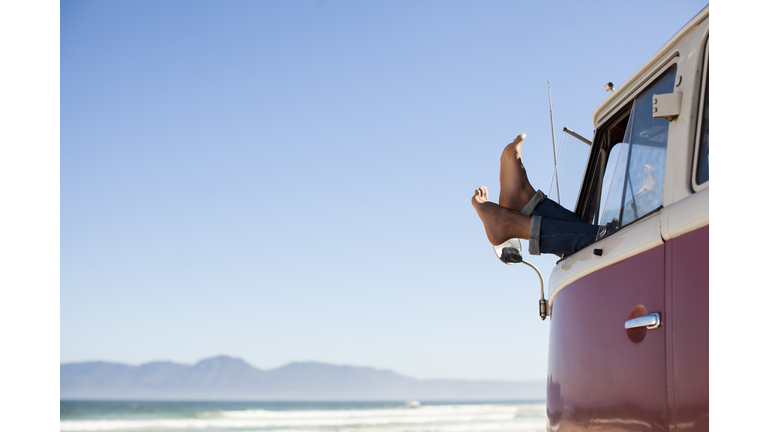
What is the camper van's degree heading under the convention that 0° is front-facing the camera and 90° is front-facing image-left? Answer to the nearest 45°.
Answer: approximately 135°
